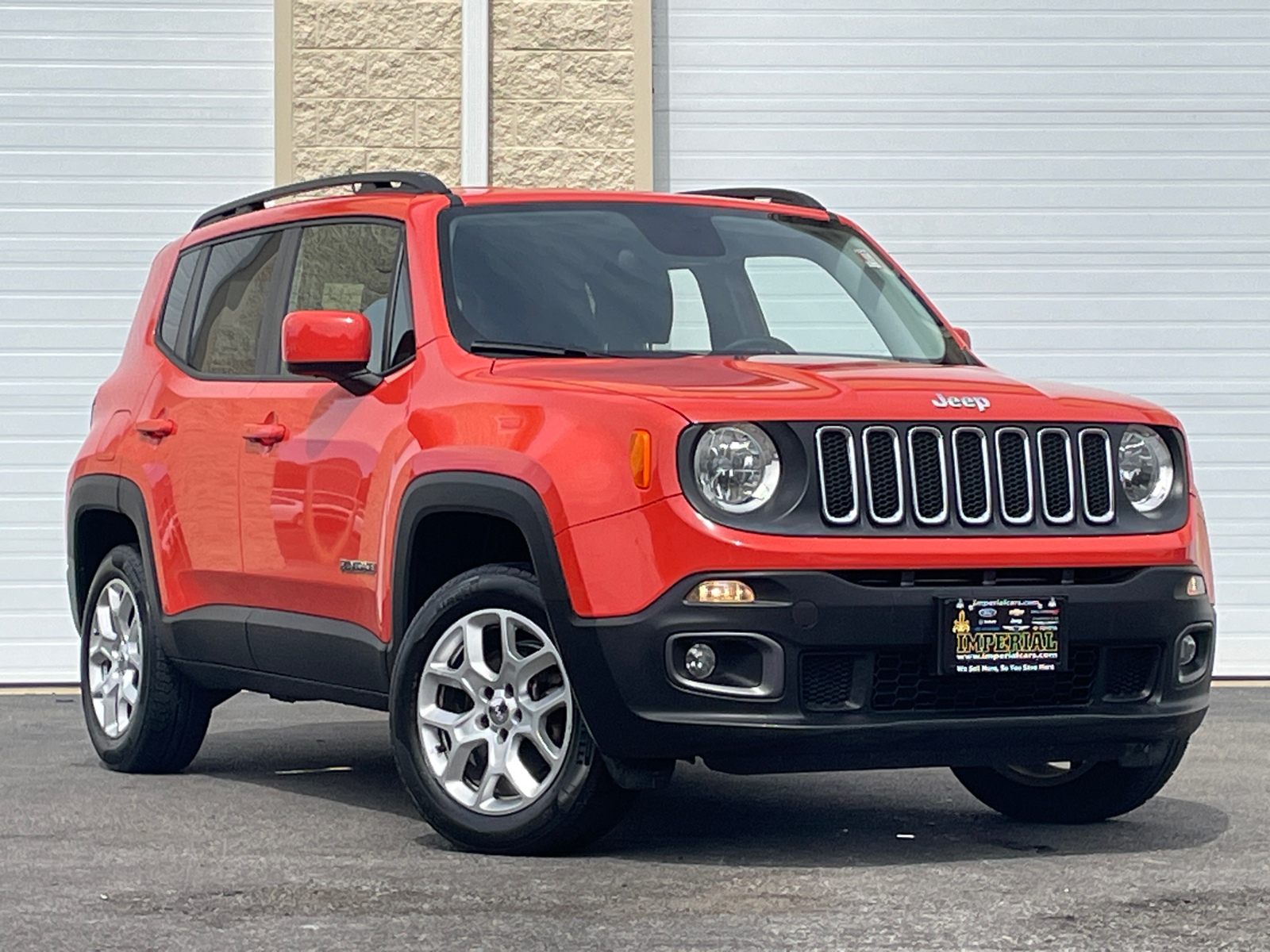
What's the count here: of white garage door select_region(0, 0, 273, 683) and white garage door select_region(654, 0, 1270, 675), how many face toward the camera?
2

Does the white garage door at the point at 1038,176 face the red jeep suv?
yes

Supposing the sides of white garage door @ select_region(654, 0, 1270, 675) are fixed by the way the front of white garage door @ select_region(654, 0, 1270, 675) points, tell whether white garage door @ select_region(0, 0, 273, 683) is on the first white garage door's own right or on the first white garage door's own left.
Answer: on the first white garage door's own right

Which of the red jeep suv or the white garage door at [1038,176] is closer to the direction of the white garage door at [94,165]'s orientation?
the red jeep suv

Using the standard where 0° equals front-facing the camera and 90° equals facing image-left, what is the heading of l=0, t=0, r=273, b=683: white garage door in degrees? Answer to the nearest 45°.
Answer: approximately 0°

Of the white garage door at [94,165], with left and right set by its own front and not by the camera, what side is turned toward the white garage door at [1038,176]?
left

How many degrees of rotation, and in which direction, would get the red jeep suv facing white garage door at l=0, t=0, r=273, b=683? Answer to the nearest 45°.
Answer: approximately 180°

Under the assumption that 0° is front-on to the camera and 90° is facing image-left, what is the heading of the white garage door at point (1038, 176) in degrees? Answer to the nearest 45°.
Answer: approximately 0°
